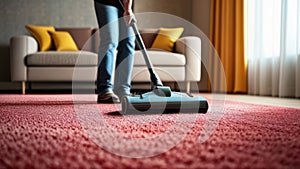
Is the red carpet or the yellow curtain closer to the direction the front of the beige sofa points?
the red carpet

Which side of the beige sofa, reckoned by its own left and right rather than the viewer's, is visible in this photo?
front

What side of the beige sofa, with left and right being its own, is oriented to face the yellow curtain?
left

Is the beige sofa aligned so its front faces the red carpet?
yes
